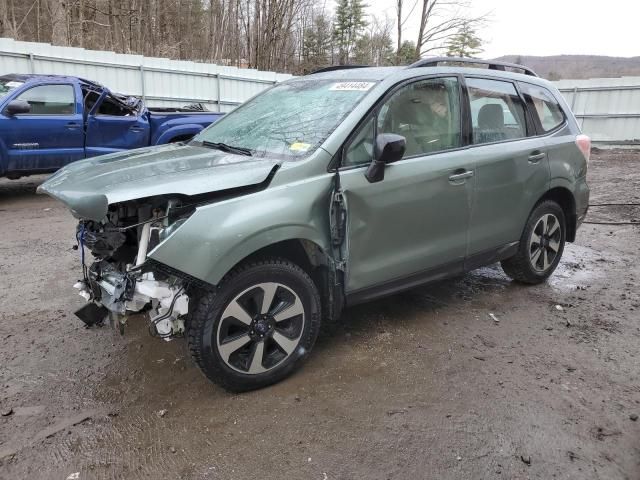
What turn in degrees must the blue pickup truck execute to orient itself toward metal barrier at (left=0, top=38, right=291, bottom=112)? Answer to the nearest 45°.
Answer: approximately 90° to its right

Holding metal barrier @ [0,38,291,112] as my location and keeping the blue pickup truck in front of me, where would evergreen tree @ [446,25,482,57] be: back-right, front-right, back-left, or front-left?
back-left

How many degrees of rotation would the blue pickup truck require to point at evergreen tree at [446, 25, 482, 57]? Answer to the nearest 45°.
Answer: approximately 135° to its right

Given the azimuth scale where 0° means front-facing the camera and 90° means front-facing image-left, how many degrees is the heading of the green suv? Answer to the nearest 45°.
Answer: approximately 45°

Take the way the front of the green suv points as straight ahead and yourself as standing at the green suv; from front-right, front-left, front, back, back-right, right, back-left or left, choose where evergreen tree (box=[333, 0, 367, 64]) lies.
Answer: back-right

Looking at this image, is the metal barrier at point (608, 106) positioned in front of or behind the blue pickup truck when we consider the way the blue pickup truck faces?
behind

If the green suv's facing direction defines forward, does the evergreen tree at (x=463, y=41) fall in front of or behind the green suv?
behind

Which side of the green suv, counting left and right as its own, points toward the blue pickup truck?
right

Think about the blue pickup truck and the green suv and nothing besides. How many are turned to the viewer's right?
0

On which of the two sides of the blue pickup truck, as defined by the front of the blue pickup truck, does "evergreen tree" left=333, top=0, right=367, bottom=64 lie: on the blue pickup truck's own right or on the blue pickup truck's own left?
on the blue pickup truck's own right

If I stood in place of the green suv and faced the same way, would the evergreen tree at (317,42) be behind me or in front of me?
behind

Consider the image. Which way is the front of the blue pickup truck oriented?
to the viewer's left
